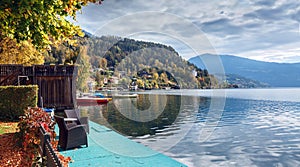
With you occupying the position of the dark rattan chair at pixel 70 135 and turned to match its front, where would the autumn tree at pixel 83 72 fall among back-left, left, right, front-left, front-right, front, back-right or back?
front-left

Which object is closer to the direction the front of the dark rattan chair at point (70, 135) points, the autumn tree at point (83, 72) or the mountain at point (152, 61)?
the mountain

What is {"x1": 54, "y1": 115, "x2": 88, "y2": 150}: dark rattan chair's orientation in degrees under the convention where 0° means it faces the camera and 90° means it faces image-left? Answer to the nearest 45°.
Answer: approximately 225°

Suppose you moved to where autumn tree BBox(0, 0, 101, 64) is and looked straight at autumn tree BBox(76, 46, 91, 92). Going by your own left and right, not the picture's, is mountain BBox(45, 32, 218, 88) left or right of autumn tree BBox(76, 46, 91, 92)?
right

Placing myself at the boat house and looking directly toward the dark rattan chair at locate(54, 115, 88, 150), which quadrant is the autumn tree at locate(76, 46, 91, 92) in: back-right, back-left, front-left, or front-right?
back-left

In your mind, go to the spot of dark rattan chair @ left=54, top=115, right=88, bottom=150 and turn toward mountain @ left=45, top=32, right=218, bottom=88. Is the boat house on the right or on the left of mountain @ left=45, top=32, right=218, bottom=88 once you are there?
left

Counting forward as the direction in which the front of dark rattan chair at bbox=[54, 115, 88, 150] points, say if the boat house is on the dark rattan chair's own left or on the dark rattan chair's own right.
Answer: on the dark rattan chair's own left
